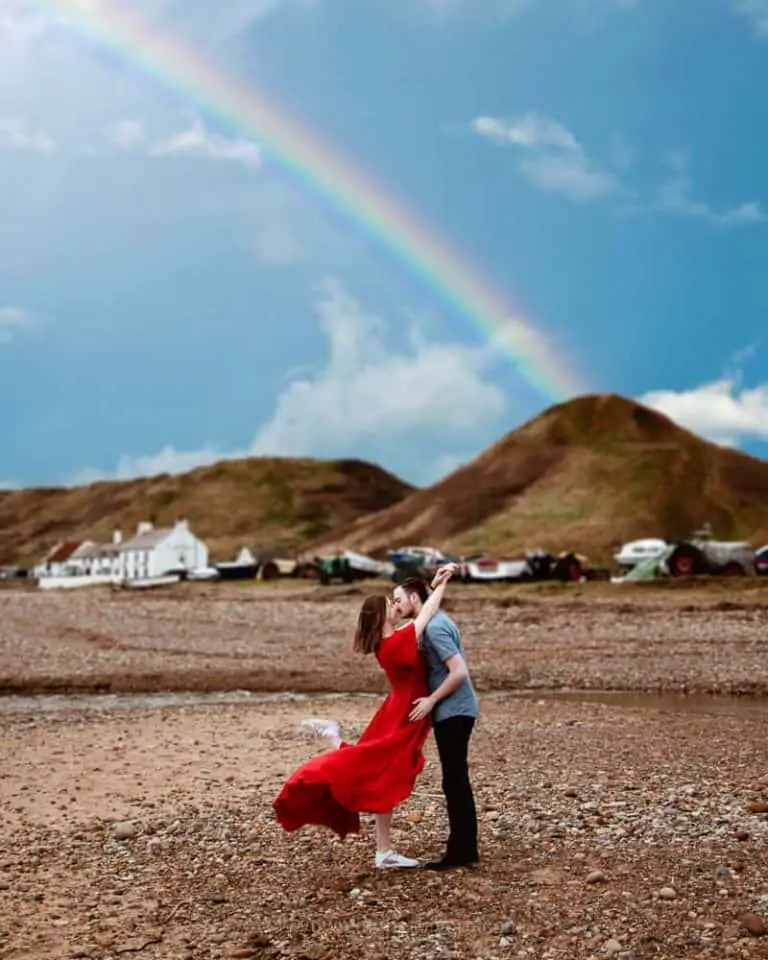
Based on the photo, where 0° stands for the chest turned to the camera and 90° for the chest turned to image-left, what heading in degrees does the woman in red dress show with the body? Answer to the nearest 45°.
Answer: approximately 270°

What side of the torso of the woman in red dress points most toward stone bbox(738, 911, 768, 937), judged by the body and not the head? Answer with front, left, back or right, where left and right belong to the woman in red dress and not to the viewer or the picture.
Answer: front

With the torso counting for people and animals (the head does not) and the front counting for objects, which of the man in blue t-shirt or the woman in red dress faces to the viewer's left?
the man in blue t-shirt

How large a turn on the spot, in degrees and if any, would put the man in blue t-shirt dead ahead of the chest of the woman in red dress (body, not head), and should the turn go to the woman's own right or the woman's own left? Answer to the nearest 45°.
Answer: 0° — they already face them

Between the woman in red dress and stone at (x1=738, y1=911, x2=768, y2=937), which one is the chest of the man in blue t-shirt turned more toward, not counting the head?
the woman in red dress

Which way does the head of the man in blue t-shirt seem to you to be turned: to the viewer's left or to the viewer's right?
to the viewer's left

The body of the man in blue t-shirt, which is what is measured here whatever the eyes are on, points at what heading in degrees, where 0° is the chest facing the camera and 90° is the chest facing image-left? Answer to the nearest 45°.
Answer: approximately 90°

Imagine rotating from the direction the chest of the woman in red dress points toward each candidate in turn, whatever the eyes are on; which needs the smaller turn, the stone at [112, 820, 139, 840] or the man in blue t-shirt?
the man in blue t-shirt

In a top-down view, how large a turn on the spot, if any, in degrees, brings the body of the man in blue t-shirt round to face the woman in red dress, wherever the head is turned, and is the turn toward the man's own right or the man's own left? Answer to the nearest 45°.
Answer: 0° — they already face them

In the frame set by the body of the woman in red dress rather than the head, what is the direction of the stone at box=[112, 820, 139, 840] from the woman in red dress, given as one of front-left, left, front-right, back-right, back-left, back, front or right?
back-left

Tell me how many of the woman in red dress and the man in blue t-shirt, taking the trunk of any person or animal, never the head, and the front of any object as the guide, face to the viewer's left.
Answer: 1

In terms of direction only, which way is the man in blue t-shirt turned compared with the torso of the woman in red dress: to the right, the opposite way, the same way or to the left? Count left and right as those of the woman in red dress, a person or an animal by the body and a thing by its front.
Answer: the opposite way
